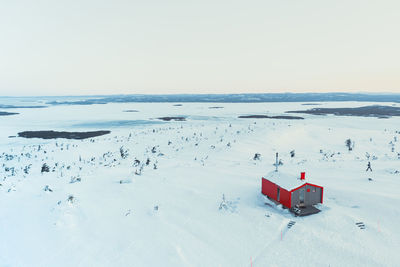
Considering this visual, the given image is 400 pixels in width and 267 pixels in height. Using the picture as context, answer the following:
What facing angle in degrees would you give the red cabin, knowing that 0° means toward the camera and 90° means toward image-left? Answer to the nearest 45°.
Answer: approximately 315°
